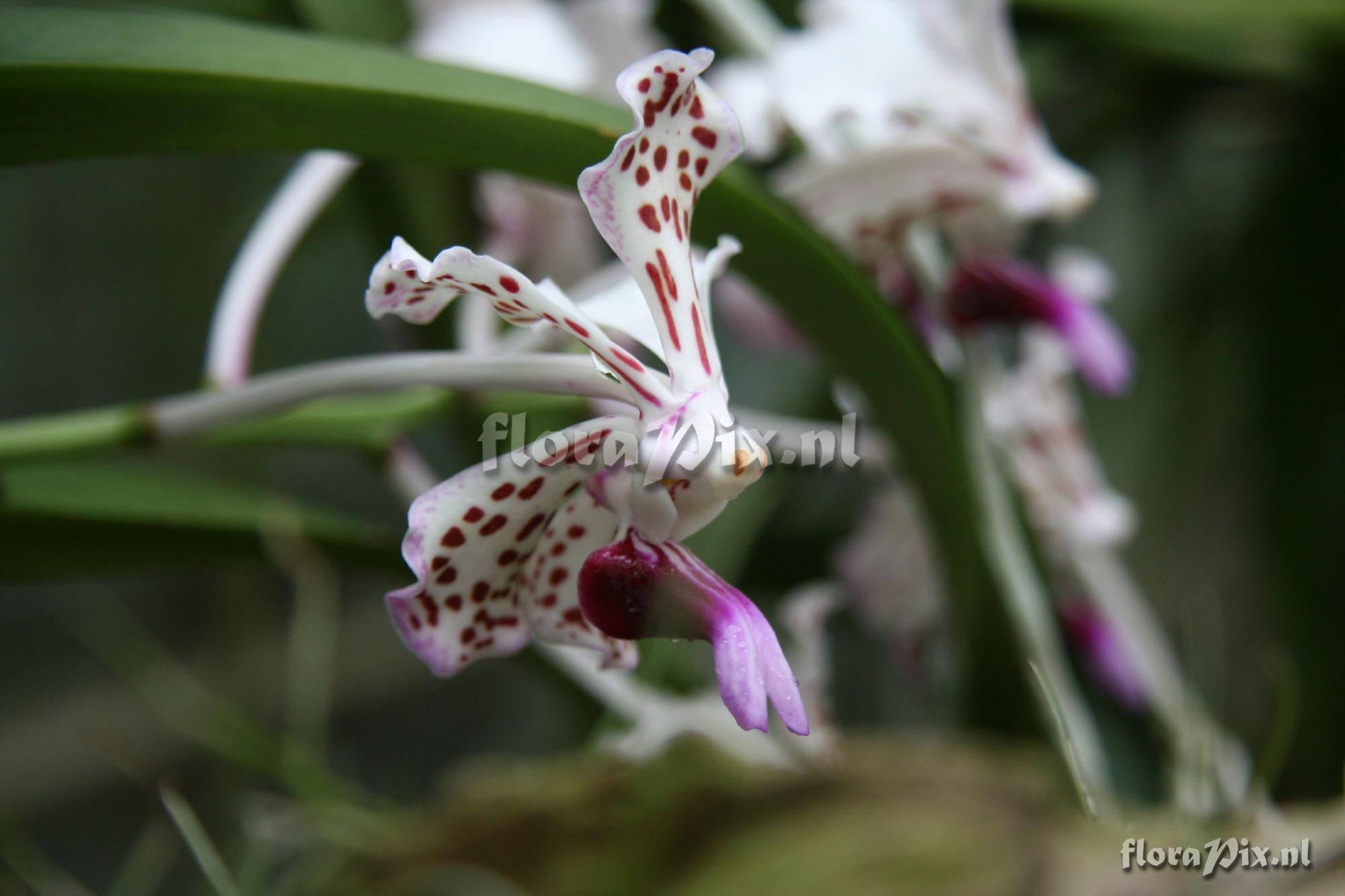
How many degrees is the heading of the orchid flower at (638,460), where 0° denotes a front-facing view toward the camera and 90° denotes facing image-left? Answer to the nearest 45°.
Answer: approximately 315°
